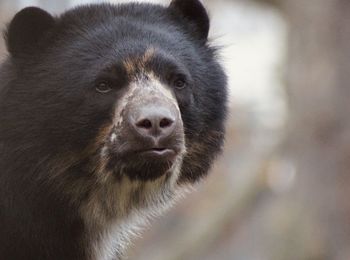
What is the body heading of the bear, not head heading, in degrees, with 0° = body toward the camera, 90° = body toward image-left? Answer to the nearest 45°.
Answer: approximately 315°

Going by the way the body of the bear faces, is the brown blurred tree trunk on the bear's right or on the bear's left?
on the bear's left
